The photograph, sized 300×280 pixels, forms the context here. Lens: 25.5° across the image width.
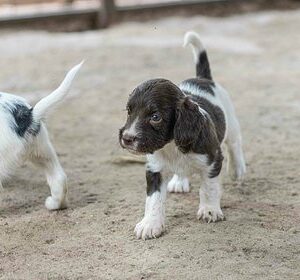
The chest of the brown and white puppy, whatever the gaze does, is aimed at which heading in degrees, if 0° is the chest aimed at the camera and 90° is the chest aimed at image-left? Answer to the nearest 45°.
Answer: approximately 45°

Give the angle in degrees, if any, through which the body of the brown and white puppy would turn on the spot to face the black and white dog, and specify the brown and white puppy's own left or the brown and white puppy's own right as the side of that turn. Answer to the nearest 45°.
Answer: approximately 45° to the brown and white puppy's own right

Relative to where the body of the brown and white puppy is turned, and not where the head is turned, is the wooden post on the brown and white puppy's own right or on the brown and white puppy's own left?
on the brown and white puppy's own right

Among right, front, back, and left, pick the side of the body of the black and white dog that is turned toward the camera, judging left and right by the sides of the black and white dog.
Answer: left

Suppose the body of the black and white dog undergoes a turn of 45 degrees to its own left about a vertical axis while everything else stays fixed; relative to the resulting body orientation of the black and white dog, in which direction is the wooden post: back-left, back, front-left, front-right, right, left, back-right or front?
back-right

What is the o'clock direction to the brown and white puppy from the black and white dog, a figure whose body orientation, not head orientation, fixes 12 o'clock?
The brown and white puppy is roughly at 7 o'clock from the black and white dog.
